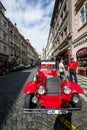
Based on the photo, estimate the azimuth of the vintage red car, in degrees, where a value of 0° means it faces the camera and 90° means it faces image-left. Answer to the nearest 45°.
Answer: approximately 0°
